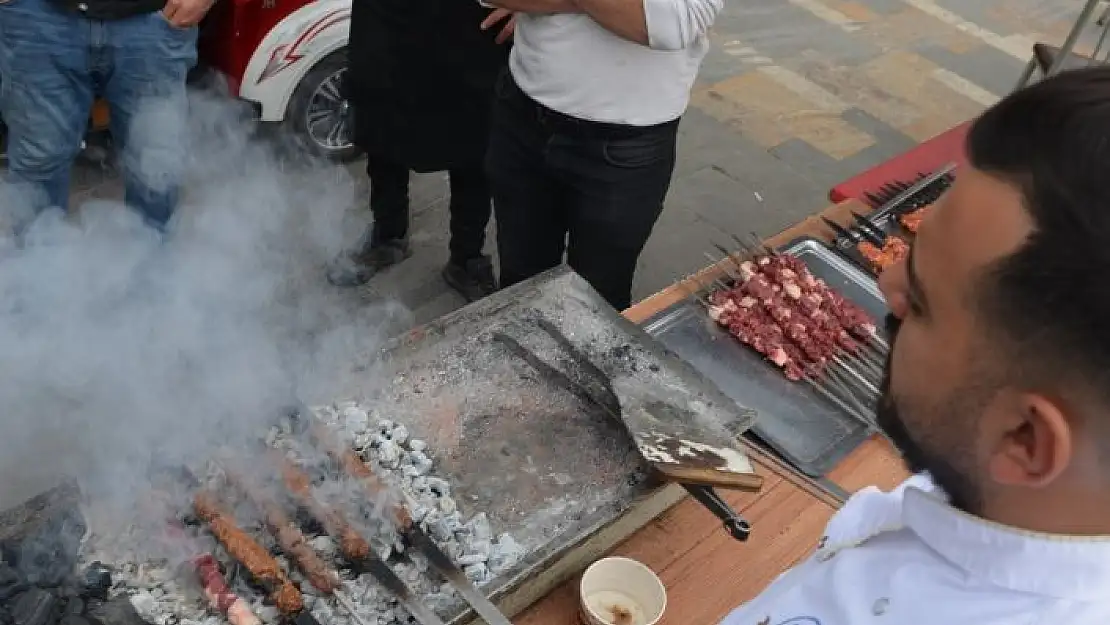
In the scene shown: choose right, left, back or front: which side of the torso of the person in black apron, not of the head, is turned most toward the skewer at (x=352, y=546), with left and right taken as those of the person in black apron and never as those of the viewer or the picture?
front

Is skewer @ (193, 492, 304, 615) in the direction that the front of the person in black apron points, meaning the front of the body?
yes

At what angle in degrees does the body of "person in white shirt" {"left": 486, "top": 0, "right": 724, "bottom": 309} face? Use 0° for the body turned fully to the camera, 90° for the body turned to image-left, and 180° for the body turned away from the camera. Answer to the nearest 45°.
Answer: approximately 45°

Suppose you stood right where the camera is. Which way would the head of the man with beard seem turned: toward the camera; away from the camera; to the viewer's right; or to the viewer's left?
to the viewer's left

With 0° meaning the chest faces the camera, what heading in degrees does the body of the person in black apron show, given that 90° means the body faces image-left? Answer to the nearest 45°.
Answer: approximately 0°

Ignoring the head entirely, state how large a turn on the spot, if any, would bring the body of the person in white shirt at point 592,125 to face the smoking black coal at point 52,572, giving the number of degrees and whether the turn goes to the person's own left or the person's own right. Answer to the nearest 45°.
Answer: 0° — they already face it

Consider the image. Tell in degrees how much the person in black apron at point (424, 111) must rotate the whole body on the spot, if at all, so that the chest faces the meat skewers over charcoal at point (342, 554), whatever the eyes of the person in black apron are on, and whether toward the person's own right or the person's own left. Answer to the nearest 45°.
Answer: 0° — they already face it

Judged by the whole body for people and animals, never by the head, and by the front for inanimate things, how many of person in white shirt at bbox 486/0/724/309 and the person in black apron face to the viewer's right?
0

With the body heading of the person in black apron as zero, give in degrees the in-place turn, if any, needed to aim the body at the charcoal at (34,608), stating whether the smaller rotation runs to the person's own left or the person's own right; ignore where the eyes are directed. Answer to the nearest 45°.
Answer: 0° — they already face it

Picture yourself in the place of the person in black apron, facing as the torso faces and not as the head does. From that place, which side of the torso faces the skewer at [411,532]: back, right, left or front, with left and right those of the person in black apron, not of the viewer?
front
